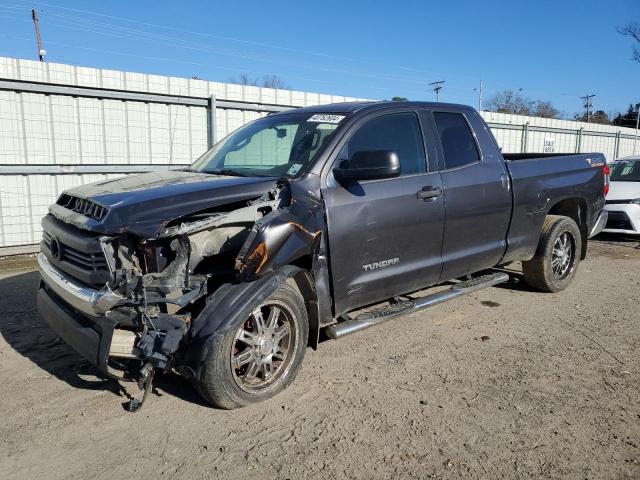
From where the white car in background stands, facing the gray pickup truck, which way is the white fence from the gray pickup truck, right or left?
right

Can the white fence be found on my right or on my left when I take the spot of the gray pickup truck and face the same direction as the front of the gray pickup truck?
on my right

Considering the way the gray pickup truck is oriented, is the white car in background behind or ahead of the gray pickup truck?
behind

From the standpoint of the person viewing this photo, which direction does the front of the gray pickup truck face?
facing the viewer and to the left of the viewer
